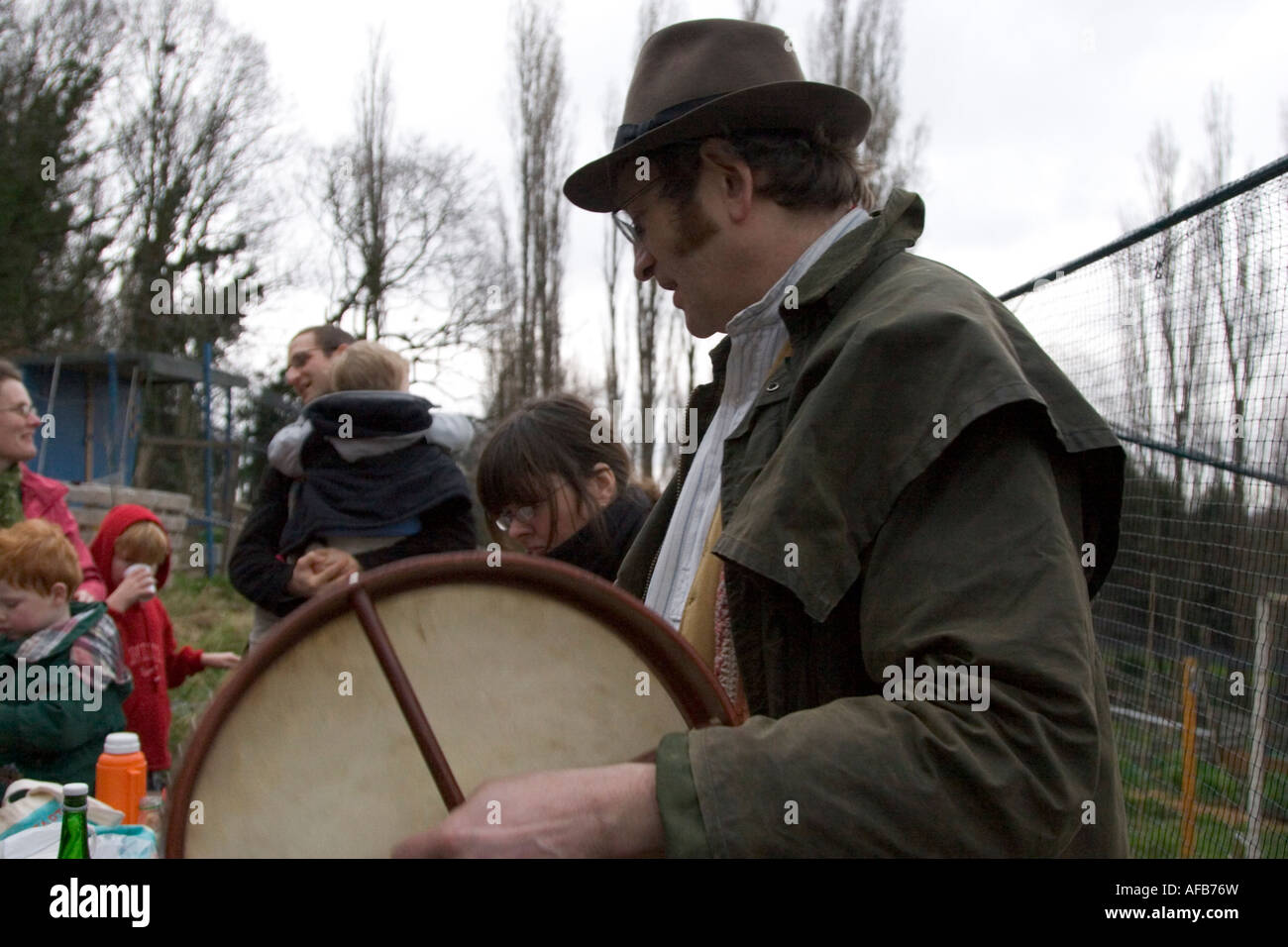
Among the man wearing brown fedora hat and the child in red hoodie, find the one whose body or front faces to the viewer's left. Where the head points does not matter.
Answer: the man wearing brown fedora hat

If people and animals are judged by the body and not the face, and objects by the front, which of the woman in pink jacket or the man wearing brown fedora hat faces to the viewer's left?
the man wearing brown fedora hat

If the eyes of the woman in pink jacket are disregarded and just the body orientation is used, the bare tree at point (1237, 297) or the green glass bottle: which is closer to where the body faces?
the green glass bottle

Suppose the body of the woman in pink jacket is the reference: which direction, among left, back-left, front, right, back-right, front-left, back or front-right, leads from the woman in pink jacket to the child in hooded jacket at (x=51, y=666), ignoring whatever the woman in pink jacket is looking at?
front-right

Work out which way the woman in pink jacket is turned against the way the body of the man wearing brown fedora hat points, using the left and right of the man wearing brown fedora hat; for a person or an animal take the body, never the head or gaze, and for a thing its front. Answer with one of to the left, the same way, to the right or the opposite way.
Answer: the opposite way

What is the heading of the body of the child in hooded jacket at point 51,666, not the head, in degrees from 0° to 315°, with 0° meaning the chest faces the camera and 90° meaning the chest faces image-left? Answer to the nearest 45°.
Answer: approximately 45°

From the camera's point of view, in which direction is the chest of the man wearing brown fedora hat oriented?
to the viewer's left

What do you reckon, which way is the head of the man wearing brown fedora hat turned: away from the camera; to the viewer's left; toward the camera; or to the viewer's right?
to the viewer's left
